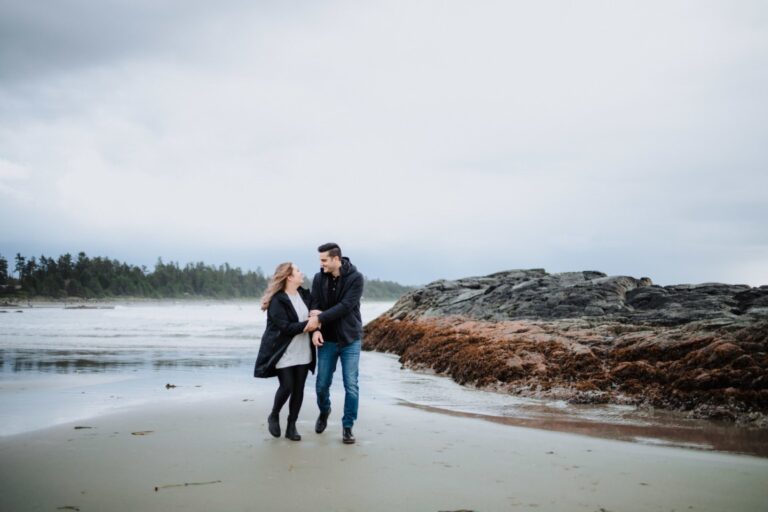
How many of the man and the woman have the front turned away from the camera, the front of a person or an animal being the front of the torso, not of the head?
0

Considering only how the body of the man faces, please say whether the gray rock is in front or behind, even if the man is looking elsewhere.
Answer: behind

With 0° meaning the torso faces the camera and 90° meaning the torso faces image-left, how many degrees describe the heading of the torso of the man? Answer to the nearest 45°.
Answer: approximately 45°

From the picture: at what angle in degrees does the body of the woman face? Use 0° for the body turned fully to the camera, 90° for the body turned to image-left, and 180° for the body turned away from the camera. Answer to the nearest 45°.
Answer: approximately 315°

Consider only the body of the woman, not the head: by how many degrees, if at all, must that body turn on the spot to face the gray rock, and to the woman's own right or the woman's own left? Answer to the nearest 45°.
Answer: approximately 90° to the woman's own left

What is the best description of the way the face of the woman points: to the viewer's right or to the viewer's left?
to the viewer's right
